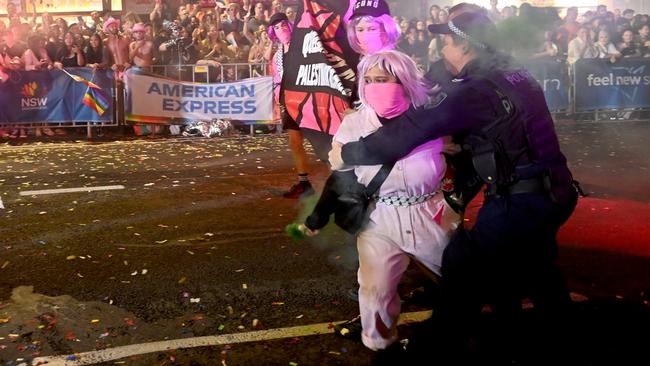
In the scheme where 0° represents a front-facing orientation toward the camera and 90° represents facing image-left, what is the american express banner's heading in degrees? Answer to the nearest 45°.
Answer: approximately 0°

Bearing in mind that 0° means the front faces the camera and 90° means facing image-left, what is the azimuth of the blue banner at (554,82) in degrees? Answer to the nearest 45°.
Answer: approximately 0°

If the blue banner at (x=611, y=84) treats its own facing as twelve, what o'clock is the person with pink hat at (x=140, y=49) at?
The person with pink hat is roughly at 2 o'clock from the blue banner.

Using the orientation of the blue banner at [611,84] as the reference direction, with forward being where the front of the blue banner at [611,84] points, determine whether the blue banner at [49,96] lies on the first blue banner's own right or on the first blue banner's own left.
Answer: on the first blue banner's own right

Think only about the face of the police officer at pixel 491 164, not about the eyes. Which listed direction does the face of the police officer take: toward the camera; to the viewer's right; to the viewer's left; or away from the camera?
to the viewer's left

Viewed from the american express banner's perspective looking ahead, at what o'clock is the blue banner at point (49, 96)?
The blue banner is roughly at 3 o'clock from the american express banner.

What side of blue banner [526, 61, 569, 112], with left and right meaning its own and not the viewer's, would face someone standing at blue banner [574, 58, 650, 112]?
left
